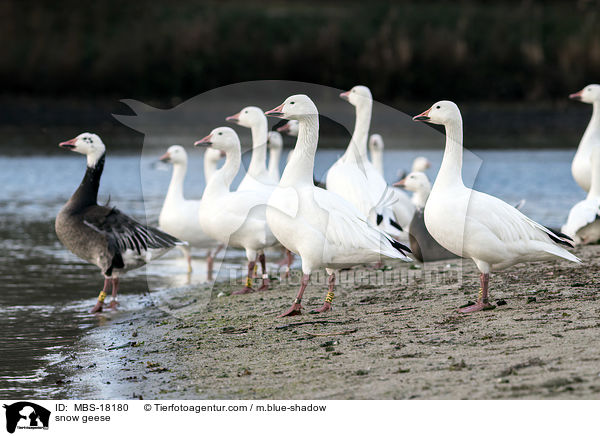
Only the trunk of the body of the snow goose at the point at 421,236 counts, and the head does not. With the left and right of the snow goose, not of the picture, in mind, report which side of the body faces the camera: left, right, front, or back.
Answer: left

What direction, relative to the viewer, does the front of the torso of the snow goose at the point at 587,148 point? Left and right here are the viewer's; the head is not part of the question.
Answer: facing to the left of the viewer

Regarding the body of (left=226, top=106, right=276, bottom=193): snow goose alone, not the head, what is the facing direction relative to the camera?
to the viewer's left

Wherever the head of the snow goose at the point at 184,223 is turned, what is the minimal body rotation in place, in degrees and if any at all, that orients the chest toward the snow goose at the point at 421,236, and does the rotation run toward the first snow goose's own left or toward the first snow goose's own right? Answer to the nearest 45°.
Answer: approximately 180°

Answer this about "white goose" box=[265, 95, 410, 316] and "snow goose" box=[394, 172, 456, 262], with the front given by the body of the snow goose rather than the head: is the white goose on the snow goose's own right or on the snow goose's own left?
on the snow goose's own left

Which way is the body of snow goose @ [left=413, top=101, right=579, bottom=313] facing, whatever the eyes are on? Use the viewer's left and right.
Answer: facing to the left of the viewer

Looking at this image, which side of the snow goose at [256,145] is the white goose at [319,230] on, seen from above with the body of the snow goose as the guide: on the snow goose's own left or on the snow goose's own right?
on the snow goose's own left

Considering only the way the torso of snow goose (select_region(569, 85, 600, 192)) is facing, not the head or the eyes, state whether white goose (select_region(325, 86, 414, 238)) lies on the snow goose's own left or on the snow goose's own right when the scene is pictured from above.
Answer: on the snow goose's own left

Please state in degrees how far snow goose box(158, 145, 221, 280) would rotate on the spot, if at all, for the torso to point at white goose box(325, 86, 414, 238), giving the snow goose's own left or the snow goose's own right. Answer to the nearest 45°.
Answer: approximately 135° to the snow goose's own left

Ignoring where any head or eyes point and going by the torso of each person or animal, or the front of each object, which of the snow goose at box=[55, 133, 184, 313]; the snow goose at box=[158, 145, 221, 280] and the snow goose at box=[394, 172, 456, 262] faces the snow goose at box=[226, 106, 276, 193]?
the snow goose at box=[394, 172, 456, 262]

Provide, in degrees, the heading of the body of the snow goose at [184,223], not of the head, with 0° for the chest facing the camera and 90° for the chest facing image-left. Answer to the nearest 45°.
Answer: approximately 90°
